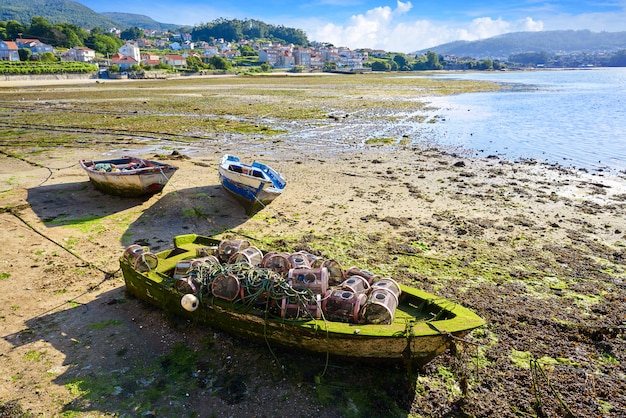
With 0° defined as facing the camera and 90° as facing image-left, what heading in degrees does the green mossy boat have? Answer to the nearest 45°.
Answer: approximately 315°

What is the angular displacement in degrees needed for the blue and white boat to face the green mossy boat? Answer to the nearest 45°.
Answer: approximately 45° to its right

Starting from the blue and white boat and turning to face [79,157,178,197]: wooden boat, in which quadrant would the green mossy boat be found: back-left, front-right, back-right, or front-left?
back-left

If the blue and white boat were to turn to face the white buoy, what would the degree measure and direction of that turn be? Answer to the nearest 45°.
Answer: approximately 45° to its right

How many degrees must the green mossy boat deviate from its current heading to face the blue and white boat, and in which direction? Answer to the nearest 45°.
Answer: approximately 135° to its left

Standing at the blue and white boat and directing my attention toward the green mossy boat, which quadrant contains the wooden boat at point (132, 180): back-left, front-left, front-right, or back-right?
back-right

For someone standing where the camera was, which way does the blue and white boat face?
facing the viewer and to the right of the viewer

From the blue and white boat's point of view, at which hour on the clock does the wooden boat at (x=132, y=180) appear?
The wooden boat is roughly at 5 o'clock from the blue and white boat.

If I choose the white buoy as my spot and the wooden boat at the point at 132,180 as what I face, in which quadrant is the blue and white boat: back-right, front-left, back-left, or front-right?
front-right

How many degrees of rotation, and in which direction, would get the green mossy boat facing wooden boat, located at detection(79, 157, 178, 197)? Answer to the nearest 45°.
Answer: approximately 180°

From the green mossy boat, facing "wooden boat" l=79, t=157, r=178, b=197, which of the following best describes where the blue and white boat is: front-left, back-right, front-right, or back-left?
front-right
